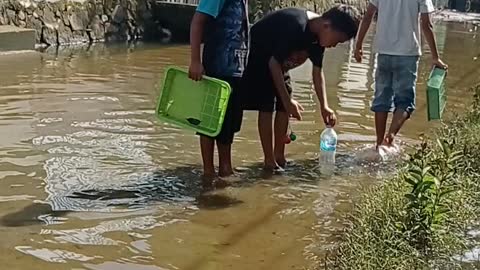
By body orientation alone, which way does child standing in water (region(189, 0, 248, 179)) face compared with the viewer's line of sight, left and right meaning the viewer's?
facing the viewer and to the right of the viewer

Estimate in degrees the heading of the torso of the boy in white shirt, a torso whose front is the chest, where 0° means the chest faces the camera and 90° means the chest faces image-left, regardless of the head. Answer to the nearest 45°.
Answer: approximately 180°

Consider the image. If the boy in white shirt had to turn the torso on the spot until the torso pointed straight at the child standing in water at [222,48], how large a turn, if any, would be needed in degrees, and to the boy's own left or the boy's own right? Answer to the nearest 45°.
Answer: approximately 135° to the boy's own left

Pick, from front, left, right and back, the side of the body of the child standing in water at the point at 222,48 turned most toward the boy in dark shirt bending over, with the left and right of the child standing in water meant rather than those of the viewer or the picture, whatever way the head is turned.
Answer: right

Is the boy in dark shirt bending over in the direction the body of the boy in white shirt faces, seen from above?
no

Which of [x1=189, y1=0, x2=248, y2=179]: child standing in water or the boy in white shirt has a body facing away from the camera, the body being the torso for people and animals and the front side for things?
the boy in white shirt

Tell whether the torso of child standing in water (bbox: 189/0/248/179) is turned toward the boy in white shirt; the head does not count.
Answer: no
